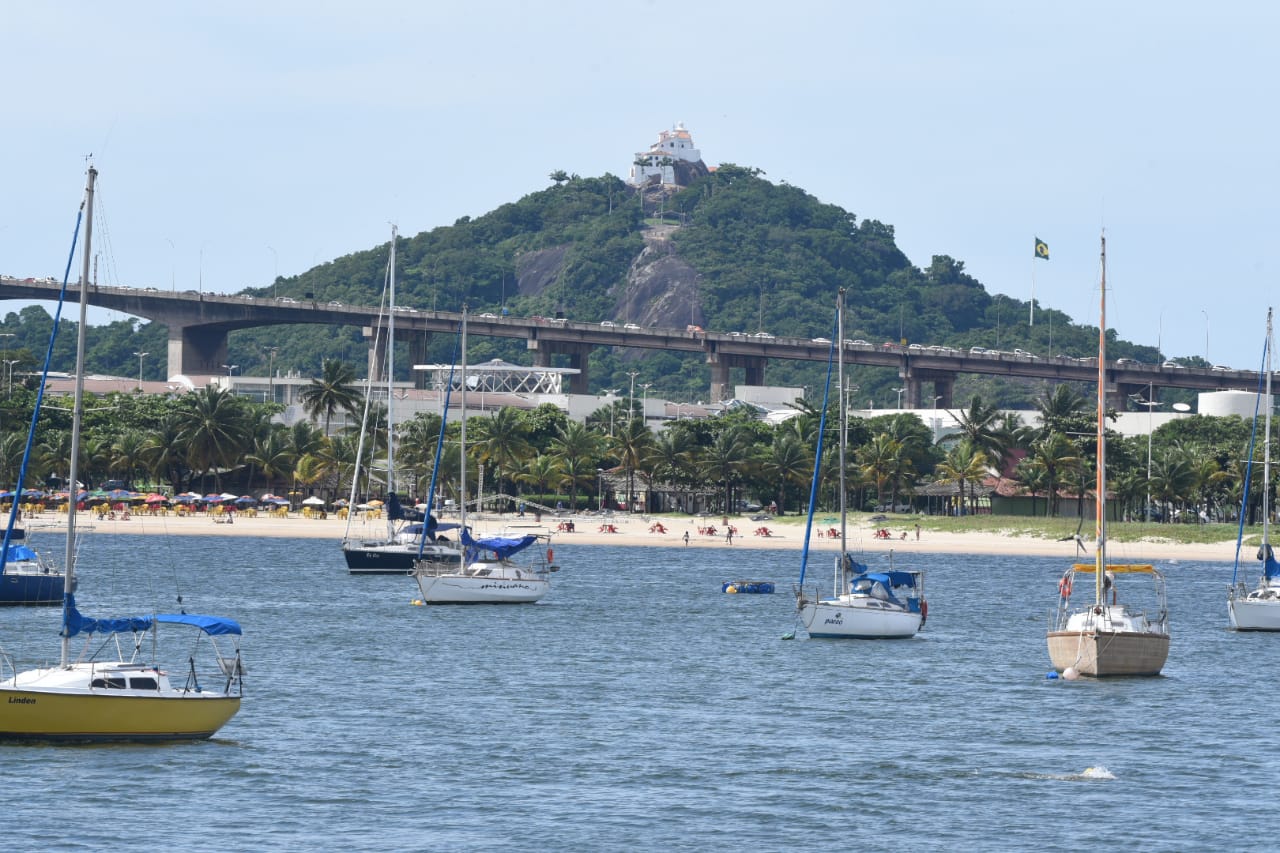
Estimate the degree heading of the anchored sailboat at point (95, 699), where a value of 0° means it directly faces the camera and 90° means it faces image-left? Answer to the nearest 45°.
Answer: approximately 90°
